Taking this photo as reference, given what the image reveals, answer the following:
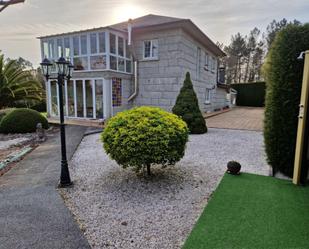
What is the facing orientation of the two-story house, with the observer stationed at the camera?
facing the viewer and to the left of the viewer

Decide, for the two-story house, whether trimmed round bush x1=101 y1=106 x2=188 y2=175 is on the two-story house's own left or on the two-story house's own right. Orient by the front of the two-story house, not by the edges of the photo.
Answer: on the two-story house's own left

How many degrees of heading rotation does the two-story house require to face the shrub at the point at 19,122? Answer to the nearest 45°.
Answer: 0° — it already faces it

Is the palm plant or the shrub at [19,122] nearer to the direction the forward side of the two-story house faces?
the shrub

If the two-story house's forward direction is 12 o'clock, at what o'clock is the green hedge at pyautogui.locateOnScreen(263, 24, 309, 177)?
The green hedge is roughly at 10 o'clock from the two-story house.

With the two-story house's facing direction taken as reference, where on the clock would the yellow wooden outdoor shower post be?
The yellow wooden outdoor shower post is roughly at 10 o'clock from the two-story house.

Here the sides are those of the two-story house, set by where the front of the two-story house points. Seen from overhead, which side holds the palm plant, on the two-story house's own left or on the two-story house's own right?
on the two-story house's own right

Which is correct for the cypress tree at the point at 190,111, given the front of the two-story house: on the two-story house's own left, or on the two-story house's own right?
on the two-story house's own left
